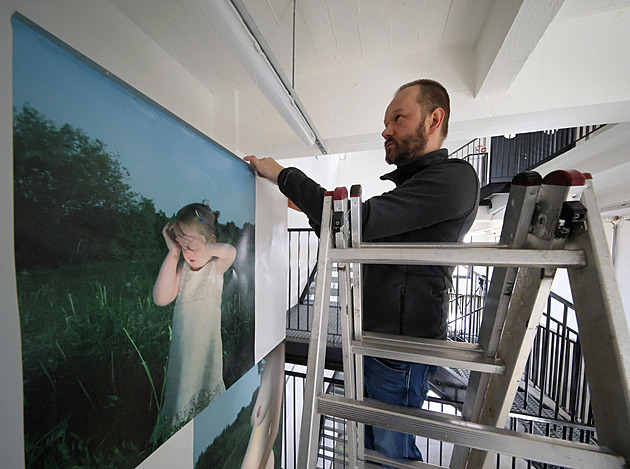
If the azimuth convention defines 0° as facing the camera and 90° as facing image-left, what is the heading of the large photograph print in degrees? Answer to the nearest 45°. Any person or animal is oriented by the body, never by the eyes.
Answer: approximately 315°

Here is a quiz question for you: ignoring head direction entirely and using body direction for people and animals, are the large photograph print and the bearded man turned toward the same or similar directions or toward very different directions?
very different directions

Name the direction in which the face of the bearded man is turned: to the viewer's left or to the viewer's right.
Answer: to the viewer's left

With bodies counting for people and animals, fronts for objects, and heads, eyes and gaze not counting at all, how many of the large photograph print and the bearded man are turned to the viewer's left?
1

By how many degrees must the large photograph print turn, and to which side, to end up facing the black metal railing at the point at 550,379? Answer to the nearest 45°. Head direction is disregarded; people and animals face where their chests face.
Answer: approximately 45° to its left

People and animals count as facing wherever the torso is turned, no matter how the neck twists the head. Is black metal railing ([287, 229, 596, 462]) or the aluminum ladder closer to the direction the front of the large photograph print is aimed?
the aluminum ladder

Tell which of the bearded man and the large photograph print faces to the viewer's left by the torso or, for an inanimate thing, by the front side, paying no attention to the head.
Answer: the bearded man

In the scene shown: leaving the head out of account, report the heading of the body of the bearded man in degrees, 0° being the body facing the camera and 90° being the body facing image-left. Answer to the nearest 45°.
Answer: approximately 90°
